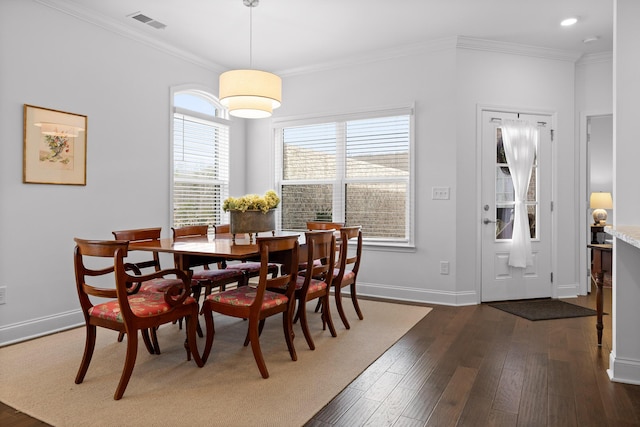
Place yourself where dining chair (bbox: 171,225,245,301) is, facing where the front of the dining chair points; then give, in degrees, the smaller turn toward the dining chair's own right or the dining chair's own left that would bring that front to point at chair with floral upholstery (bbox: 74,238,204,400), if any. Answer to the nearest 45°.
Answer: approximately 90° to the dining chair's own right

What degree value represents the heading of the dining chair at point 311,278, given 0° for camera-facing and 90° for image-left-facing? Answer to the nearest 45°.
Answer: approximately 135°

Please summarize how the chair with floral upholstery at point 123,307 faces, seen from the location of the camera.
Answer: facing away from the viewer and to the right of the viewer

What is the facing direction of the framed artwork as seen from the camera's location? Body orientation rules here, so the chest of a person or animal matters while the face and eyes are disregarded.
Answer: facing the viewer and to the right of the viewer

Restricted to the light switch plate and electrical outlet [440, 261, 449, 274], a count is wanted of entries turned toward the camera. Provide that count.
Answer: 2

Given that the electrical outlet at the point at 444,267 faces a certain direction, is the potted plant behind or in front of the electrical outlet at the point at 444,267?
in front

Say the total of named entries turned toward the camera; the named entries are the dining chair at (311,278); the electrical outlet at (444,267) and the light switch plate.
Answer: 2

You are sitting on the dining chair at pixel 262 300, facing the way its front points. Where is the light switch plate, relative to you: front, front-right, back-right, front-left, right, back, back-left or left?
right

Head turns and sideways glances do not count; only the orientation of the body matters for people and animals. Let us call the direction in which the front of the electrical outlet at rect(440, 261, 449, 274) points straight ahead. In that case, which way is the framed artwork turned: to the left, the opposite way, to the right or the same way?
to the left

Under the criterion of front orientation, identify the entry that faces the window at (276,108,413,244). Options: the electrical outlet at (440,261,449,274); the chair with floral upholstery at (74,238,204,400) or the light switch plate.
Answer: the chair with floral upholstery

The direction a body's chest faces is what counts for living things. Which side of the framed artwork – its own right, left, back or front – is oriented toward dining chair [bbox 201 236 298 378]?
front

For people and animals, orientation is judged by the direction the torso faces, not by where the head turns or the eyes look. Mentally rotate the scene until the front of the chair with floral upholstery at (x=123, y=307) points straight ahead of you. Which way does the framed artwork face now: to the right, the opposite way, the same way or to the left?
to the right
